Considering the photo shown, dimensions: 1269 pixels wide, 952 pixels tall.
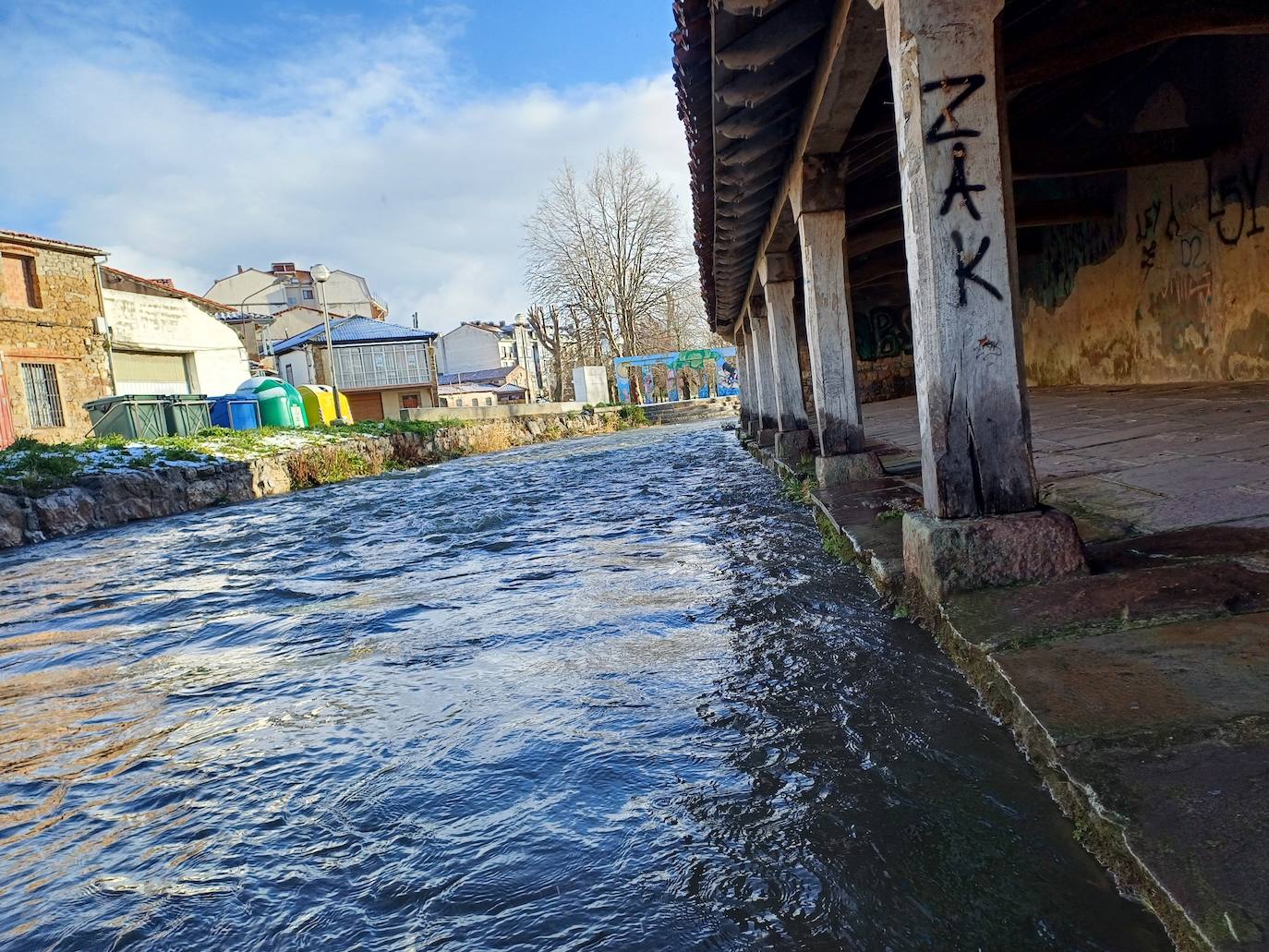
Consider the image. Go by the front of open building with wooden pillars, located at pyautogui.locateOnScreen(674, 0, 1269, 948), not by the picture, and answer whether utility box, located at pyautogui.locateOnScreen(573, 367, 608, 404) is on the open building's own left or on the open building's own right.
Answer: on the open building's own right

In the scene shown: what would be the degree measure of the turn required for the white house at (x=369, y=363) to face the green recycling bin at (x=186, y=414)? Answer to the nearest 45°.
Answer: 0° — it already faces it

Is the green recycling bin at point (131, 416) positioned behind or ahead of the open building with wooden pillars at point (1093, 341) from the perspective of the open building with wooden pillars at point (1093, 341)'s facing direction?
ahead

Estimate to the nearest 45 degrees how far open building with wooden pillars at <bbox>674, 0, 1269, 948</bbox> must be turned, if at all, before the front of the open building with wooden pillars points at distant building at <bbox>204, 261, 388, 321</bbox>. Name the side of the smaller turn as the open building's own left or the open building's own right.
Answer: approximately 45° to the open building's own right

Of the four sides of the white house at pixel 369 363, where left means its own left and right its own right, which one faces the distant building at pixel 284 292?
back

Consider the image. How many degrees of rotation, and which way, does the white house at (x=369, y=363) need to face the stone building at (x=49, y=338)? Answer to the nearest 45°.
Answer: approximately 45° to its right

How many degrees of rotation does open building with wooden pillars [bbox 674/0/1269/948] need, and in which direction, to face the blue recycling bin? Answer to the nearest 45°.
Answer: approximately 45° to its right

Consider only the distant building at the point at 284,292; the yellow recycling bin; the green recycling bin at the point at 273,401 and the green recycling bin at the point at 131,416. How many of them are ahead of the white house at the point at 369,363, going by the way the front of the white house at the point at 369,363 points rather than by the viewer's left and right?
3

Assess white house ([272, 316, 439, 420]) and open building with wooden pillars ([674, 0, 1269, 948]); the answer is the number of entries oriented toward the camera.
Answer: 1

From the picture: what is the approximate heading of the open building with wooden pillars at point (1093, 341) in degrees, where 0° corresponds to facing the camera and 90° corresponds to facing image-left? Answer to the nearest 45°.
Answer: approximately 90°

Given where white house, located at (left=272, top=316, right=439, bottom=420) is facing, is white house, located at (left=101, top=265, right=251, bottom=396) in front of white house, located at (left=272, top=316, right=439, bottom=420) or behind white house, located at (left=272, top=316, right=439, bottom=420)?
in front

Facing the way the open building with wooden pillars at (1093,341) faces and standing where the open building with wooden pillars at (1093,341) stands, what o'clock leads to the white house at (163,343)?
The white house is roughly at 1 o'clock from the open building with wooden pillars.

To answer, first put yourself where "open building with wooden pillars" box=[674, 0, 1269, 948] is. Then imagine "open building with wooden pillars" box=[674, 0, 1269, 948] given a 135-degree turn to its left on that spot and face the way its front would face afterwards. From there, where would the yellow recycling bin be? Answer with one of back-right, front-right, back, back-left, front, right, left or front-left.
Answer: back
